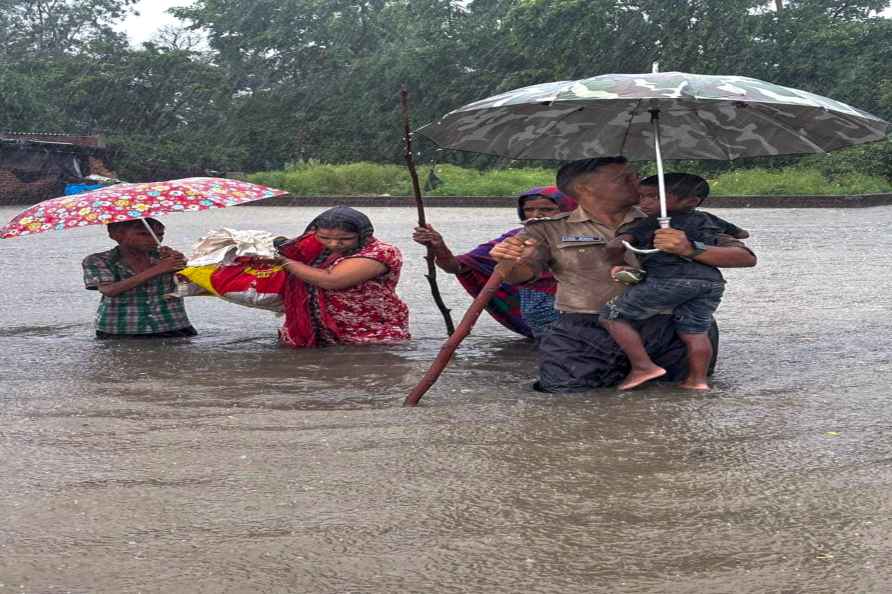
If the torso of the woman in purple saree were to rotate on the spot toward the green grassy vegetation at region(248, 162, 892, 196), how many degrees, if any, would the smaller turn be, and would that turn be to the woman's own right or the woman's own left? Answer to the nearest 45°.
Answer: approximately 135° to the woman's own right

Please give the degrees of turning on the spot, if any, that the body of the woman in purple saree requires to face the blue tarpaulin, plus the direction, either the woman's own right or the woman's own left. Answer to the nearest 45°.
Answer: approximately 90° to the woman's own right

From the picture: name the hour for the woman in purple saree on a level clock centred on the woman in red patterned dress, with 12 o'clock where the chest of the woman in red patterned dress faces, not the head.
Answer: The woman in purple saree is roughly at 8 o'clock from the woman in red patterned dress.

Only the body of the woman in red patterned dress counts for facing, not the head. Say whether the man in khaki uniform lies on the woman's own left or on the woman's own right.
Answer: on the woman's own left

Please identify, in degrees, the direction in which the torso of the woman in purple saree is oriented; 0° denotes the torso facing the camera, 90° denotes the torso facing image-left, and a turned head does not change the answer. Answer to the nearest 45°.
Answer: approximately 45°

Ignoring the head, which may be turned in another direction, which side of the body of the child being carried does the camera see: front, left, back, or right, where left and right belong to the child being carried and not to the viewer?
left

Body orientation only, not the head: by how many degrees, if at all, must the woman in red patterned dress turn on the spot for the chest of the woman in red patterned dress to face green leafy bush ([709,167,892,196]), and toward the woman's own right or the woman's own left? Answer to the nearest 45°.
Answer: approximately 180°

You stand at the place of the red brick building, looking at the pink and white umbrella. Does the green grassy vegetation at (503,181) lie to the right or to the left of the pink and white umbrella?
left

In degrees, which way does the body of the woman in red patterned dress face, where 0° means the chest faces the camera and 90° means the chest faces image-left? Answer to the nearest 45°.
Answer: approximately 45°

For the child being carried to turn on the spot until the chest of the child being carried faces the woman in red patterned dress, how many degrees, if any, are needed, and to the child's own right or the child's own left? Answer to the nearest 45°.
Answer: approximately 45° to the child's own right
